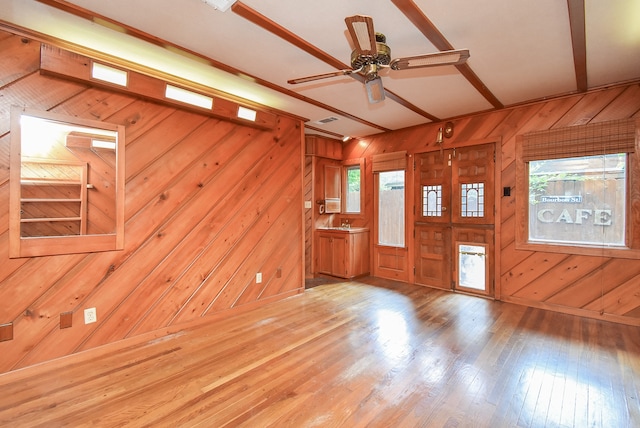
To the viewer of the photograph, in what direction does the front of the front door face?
facing the viewer and to the left of the viewer

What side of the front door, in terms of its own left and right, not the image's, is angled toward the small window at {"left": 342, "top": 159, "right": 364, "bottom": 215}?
right

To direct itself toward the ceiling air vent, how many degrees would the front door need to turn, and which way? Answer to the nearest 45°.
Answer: approximately 45° to its right

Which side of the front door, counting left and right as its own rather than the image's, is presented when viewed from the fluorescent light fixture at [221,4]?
front

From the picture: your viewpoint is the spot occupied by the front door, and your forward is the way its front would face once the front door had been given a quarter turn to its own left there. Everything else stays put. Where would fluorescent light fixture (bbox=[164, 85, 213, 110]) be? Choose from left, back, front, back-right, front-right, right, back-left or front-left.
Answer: right

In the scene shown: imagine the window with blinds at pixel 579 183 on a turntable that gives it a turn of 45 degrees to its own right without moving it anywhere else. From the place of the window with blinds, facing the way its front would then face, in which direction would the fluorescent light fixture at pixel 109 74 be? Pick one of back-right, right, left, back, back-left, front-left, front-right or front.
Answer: front-left

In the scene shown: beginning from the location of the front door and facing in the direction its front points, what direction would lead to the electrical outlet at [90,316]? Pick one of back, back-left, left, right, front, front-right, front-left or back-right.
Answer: front

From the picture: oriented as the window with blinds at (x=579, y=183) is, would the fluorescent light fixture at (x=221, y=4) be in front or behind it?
in front

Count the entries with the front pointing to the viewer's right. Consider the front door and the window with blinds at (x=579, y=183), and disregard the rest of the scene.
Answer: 0

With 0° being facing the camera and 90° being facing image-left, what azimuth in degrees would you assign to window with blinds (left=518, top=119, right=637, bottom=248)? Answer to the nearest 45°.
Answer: approximately 45°
